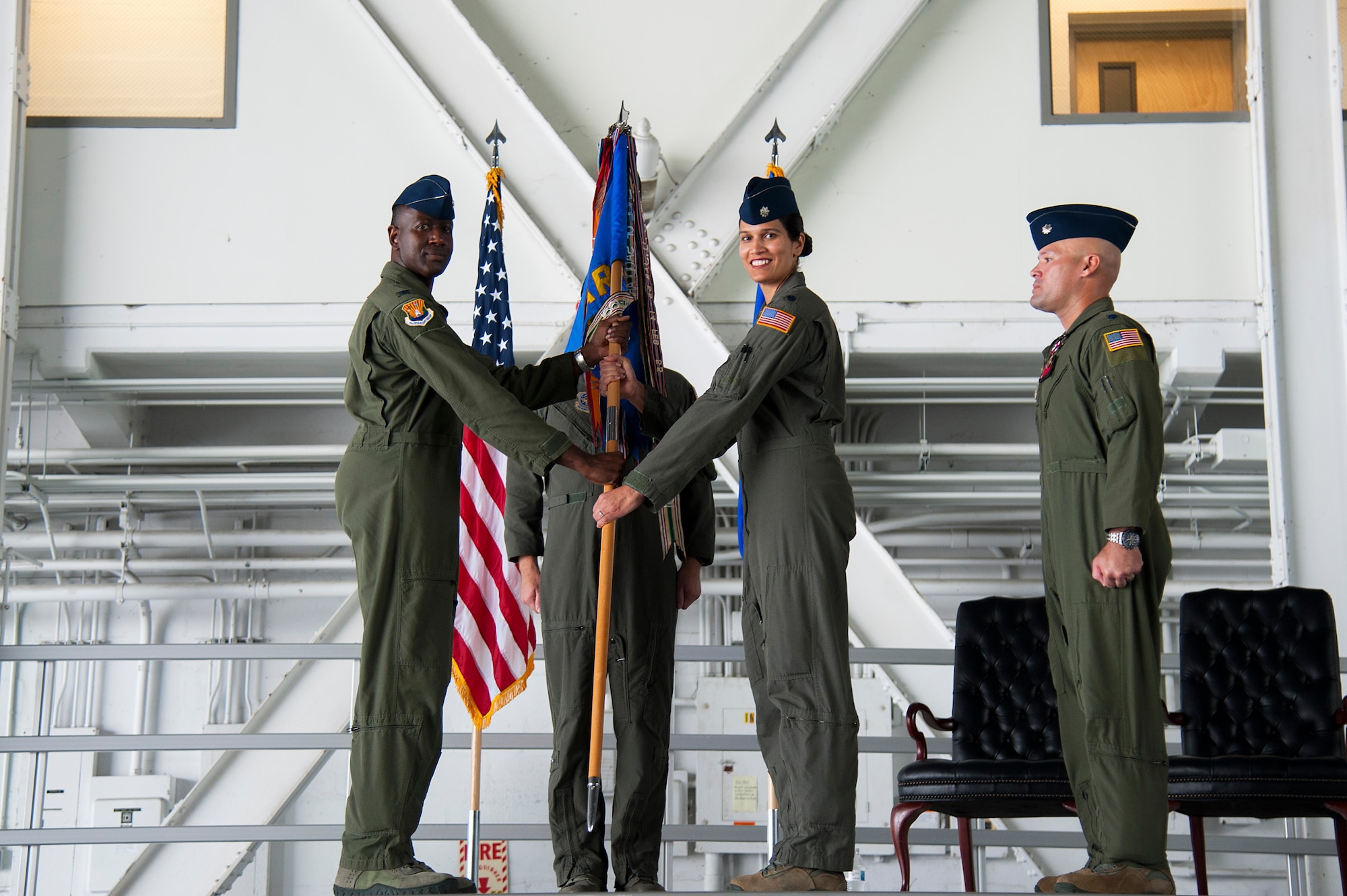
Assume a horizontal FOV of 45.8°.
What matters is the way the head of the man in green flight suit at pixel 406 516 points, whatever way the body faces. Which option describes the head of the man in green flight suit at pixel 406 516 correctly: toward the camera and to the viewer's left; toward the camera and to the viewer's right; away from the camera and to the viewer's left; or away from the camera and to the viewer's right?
toward the camera and to the viewer's right

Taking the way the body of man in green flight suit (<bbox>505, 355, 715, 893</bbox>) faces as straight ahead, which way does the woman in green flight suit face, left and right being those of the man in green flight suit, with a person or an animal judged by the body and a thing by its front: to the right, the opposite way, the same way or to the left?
to the right

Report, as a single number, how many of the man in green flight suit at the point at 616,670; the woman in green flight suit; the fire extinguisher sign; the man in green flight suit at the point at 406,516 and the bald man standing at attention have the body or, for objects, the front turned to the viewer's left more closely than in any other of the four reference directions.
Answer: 2

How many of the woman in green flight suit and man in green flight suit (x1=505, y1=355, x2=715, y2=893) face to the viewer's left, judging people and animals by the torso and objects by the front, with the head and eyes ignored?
1

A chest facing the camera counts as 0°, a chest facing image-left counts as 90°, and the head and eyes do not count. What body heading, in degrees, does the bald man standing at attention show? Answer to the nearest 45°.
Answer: approximately 90°

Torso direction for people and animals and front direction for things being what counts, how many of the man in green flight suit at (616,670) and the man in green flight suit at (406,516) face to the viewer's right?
1

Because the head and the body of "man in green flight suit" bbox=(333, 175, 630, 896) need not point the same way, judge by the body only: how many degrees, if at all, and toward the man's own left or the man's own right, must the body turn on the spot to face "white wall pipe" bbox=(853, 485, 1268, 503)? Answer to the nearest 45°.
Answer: approximately 45° to the man's own left

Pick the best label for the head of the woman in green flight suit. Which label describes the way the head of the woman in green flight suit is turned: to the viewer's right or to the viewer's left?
to the viewer's left

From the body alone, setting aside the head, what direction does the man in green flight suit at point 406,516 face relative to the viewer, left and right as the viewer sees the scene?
facing to the right of the viewer

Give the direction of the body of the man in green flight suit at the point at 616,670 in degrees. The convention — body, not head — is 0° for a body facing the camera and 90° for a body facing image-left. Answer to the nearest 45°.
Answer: approximately 0°

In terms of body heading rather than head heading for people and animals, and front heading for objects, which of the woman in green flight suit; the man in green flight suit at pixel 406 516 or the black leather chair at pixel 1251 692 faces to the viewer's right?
the man in green flight suit
